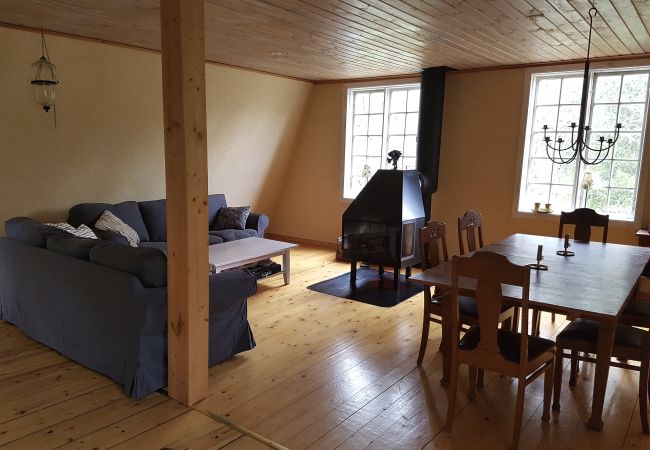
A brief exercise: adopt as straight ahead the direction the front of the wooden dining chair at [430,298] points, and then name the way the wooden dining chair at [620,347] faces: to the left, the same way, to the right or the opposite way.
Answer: the opposite way

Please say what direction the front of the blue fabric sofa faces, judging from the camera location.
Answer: facing away from the viewer and to the right of the viewer

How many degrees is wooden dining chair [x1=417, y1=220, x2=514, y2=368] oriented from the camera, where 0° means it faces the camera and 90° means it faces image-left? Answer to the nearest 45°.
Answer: approximately 315°

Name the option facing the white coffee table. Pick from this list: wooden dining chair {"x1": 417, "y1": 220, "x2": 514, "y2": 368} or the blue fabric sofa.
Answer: the blue fabric sofa

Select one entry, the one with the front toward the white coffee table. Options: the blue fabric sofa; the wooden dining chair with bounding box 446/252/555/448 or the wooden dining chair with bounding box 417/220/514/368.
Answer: the blue fabric sofa

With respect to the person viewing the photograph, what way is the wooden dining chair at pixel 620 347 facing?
facing away from the viewer and to the left of the viewer

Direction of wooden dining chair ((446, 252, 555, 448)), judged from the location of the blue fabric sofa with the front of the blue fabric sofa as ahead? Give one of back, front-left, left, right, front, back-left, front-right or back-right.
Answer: right

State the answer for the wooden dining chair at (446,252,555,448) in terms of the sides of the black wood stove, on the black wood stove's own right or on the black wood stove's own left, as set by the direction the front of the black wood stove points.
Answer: on the black wood stove's own left

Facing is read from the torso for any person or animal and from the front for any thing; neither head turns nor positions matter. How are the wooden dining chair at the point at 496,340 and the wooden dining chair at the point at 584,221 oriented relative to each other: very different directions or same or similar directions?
very different directions

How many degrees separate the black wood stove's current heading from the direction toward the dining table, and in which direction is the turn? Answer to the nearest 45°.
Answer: approximately 90° to its left

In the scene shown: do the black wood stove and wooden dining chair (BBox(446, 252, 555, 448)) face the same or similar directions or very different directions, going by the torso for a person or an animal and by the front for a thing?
very different directions

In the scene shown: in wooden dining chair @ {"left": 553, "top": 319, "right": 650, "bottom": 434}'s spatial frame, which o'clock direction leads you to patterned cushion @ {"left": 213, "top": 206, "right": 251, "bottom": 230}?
The patterned cushion is roughly at 11 o'clock from the wooden dining chair.
